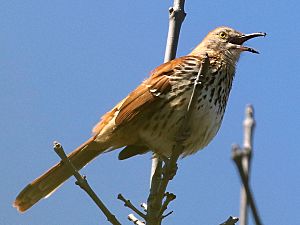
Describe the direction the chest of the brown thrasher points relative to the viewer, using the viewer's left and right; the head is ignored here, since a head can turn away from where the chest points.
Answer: facing to the right of the viewer

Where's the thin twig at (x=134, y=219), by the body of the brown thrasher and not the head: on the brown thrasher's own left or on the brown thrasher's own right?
on the brown thrasher's own right
